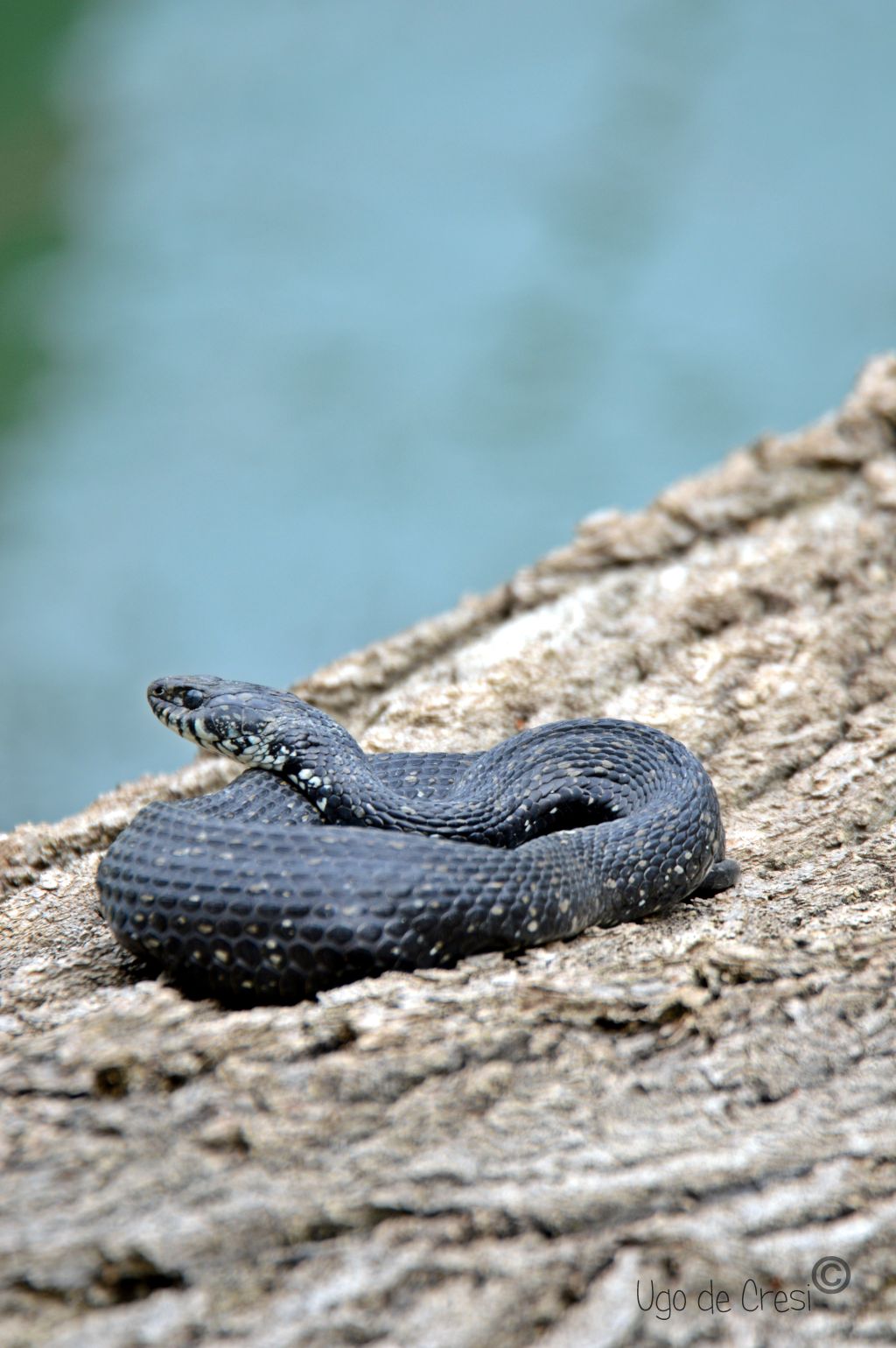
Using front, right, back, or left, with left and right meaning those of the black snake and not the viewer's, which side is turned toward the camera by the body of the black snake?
left
